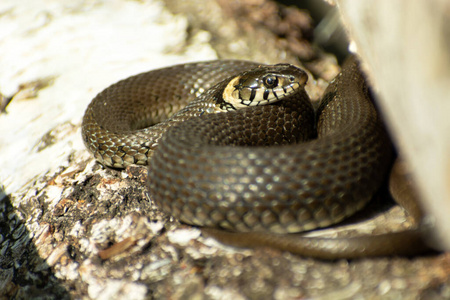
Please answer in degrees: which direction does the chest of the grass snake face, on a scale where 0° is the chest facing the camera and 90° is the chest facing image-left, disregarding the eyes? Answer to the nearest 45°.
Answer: approximately 270°
